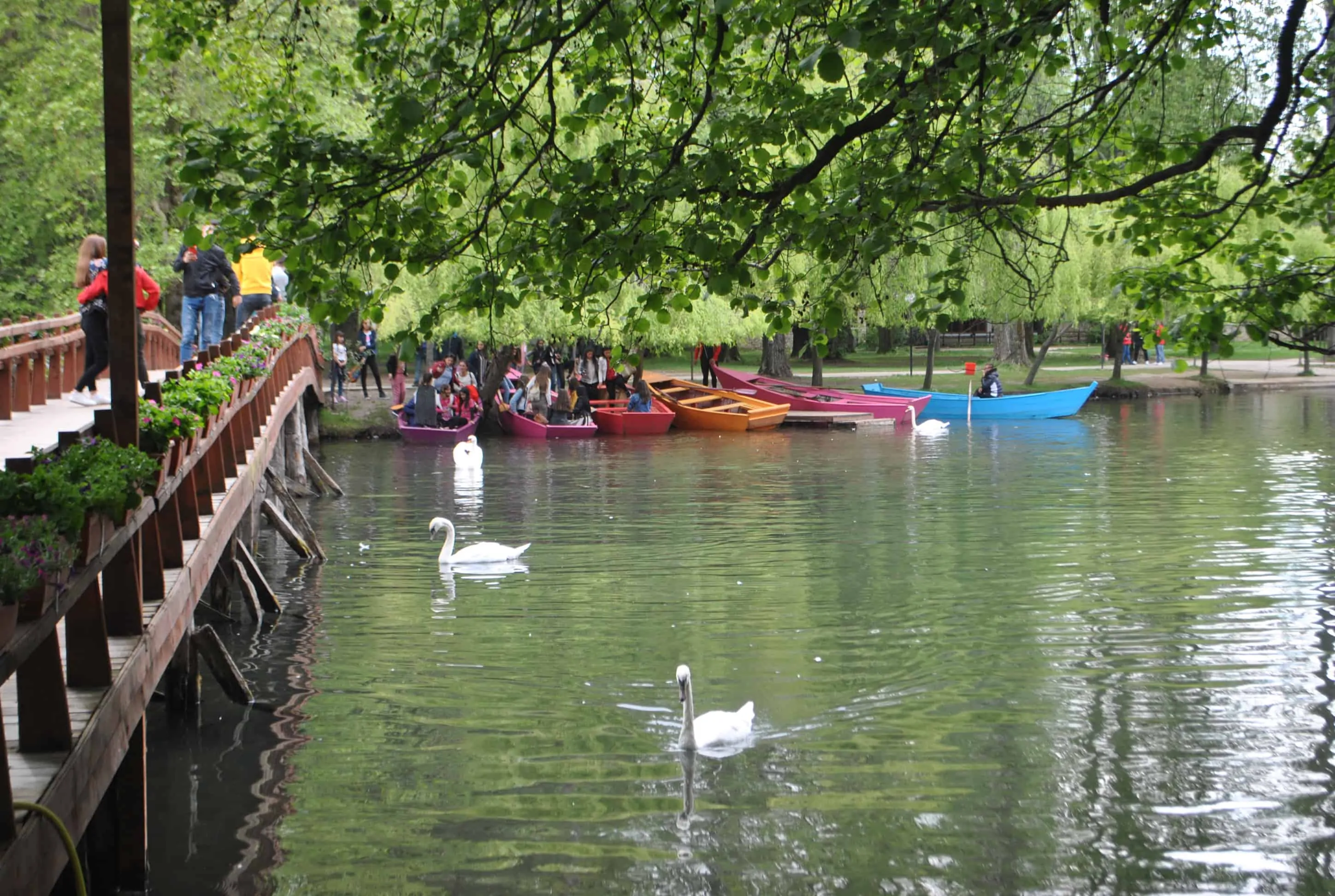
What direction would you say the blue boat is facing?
to the viewer's right

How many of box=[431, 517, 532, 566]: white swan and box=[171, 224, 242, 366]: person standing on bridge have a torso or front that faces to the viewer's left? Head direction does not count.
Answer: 1

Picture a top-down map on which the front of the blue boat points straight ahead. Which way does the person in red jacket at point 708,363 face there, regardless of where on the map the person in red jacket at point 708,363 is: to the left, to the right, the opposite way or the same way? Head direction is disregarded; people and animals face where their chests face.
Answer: to the right

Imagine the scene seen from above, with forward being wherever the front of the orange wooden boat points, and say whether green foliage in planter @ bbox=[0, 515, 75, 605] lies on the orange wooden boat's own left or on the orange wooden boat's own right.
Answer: on the orange wooden boat's own left

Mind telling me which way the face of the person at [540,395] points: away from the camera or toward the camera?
away from the camera

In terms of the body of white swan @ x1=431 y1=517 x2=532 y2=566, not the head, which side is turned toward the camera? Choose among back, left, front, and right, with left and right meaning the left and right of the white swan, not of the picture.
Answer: left

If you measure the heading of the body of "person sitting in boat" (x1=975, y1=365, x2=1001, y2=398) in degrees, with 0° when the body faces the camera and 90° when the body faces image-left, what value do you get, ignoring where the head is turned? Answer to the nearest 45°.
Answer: approximately 90°

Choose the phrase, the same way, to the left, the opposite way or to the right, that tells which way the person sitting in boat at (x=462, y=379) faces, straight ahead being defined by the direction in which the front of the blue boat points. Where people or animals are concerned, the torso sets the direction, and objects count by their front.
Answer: to the right

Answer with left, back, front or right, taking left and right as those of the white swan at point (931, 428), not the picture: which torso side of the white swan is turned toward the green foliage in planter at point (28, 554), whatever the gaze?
left

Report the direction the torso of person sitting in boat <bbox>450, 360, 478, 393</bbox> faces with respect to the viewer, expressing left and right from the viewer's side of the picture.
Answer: facing the viewer

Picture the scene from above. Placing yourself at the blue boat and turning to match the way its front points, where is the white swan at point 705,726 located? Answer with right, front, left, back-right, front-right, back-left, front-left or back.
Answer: right

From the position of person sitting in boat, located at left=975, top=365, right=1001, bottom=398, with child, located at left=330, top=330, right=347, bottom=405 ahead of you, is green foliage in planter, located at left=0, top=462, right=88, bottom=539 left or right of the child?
left

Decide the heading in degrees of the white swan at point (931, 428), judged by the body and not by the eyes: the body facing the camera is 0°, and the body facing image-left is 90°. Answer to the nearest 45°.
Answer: approximately 90°
